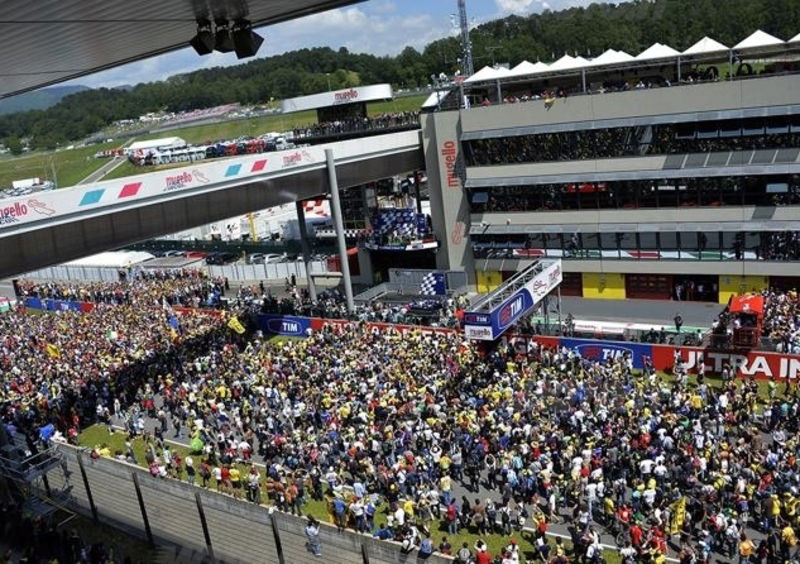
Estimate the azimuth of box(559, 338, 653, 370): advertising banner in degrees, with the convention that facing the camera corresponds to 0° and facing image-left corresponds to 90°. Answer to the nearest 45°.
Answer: approximately 0°

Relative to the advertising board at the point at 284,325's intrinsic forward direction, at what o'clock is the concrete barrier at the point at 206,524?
The concrete barrier is roughly at 12 o'clock from the advertising board.

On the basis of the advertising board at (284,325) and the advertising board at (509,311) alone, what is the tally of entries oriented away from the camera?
0

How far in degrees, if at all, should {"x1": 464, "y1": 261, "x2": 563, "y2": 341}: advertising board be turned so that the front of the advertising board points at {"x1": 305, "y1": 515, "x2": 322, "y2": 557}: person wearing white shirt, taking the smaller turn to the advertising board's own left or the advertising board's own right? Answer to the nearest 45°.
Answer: approximately 45° to the advertising board's own right

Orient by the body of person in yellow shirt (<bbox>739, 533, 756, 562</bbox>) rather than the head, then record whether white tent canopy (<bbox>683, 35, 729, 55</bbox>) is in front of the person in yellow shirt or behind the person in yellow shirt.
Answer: in front

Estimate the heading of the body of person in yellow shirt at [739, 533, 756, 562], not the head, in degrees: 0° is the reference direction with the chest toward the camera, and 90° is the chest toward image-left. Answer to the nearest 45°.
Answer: approximately 180°

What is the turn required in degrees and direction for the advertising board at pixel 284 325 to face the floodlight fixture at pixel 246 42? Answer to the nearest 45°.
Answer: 0° — it already faces it

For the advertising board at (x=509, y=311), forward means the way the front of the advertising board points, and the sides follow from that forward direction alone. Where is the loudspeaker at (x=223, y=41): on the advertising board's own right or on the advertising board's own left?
on the advertising board's own right

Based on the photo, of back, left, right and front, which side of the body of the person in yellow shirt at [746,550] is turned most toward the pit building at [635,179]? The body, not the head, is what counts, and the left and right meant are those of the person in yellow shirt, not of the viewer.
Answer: front

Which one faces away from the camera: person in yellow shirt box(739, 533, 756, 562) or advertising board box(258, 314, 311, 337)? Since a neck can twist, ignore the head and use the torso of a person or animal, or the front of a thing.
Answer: the person in yellow shirt
